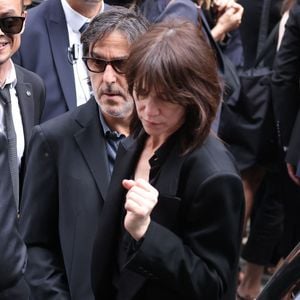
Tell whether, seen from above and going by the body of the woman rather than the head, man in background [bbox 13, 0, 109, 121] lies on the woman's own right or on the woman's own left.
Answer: on the woman's own right

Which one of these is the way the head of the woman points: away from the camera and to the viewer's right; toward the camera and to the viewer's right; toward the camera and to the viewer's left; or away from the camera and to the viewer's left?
toward the camera and to the viewer's left

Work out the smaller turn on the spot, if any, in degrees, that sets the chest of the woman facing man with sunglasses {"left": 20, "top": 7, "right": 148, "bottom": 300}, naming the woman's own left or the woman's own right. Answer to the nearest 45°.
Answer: approximately 90° to the woman's own right

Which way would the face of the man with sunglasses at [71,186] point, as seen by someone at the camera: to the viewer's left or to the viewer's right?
to the viewer's right

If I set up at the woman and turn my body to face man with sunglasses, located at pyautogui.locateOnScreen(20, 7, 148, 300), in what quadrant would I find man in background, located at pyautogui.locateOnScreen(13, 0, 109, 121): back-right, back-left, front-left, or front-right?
front-right

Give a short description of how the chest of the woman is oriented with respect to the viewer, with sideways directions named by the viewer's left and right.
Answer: facing the viewer and to the left of the viewer

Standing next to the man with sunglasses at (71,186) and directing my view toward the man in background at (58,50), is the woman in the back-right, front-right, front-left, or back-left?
back-right
